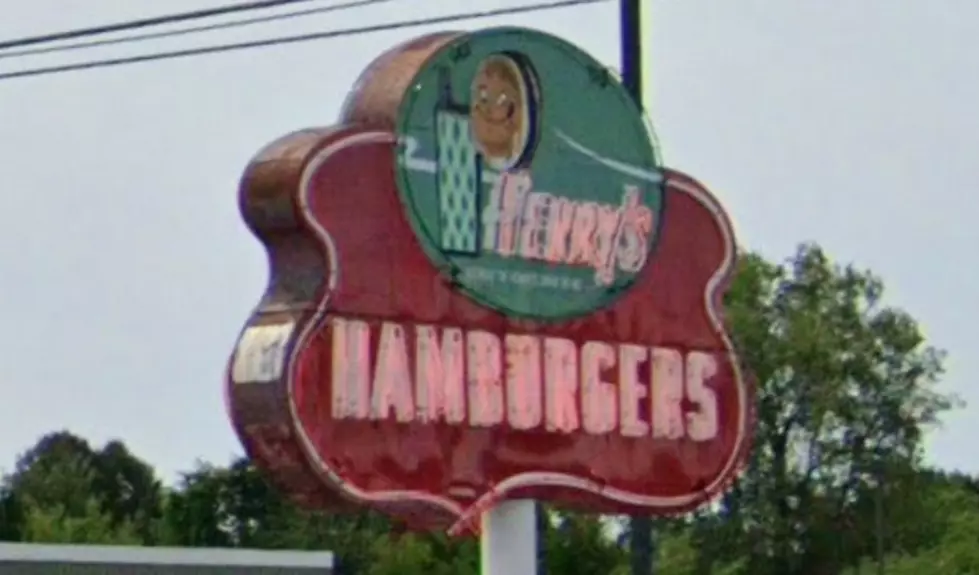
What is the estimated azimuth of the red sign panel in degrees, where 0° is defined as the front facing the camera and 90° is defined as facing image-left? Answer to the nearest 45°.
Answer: approximately 315°
